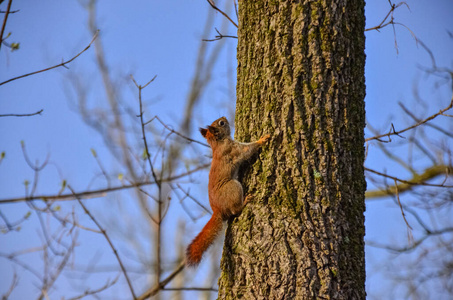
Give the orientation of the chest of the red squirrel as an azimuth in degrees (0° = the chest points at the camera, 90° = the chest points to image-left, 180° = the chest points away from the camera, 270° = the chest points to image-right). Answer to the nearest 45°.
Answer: approximately 270°
